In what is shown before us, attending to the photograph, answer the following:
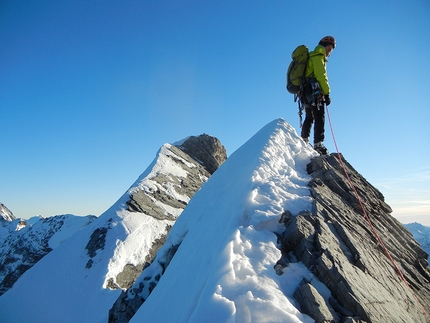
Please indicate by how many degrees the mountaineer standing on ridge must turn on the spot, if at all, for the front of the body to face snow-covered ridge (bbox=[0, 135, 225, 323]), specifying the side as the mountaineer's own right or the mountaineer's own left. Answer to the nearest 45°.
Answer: approximately 135° to the mountaineer's own left

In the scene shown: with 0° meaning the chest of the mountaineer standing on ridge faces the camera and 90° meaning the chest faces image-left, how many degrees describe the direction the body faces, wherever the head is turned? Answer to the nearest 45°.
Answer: approximately 270°
